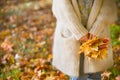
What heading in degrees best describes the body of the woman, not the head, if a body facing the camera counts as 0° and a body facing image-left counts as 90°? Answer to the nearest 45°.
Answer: approximately 0°
